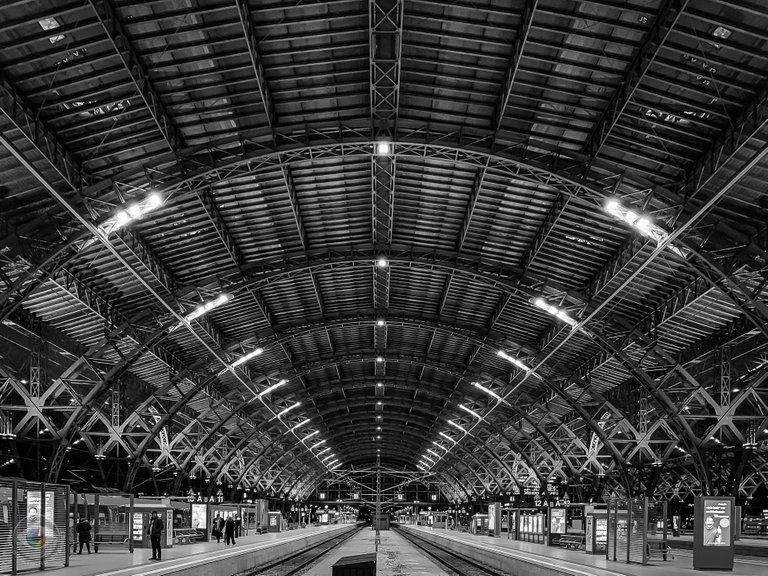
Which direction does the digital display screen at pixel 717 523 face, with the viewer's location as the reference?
facing the viewer

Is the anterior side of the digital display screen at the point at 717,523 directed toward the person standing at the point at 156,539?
no

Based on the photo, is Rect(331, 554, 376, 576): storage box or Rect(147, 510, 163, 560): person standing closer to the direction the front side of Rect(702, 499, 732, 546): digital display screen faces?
the storage box
